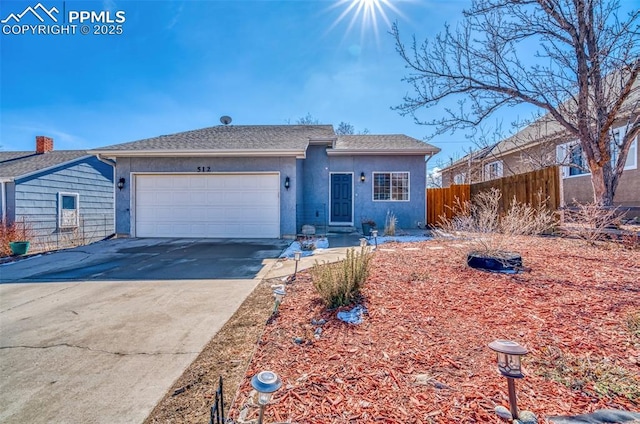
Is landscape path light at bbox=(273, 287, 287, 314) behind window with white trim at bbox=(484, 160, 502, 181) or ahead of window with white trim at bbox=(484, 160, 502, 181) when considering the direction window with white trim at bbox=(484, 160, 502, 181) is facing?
ahead

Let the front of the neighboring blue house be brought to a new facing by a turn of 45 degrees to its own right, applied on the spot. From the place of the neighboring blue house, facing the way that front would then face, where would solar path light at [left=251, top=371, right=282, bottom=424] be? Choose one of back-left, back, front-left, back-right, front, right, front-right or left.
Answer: left

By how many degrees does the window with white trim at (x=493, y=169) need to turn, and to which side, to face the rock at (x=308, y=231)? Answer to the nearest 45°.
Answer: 0° — it already faces it

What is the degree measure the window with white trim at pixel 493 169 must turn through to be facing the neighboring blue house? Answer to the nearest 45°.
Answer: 0° — it already faces it

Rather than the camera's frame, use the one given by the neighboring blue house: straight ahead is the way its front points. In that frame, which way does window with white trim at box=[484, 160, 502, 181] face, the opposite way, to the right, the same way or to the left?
to the right

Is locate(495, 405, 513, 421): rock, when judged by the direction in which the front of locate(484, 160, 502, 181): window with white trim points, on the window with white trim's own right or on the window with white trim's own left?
on the window with white trim's own left

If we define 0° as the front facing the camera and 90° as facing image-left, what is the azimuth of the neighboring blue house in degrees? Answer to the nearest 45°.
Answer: approximately 45°

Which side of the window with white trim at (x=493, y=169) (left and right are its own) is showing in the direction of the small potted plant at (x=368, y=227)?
front

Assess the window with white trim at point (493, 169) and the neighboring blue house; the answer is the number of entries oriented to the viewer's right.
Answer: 0

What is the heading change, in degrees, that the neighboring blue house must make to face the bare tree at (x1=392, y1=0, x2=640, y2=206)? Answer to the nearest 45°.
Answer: approximately 90° to its left

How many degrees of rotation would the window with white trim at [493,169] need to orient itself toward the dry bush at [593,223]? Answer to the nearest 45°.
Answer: approximately 45° to its left

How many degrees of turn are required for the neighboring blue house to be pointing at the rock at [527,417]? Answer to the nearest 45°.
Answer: approximately 45° to its left

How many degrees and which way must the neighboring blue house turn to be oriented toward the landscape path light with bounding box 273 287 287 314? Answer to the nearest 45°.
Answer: approximately 45° to its left

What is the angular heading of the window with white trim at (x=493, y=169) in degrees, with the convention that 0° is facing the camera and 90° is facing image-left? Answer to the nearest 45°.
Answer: approximately 45°

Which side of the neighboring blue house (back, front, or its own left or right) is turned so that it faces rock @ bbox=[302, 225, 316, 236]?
left
